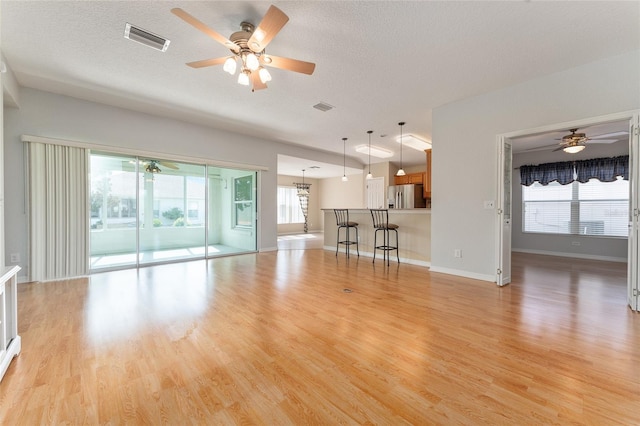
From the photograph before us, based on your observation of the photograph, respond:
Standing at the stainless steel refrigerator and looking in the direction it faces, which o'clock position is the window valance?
The window valance is roughly at 8 o'clock from the stainless steel refrigerator.

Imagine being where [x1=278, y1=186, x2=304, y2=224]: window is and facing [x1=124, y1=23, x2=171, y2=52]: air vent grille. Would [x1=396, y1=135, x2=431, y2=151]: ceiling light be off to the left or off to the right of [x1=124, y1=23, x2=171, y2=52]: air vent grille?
left

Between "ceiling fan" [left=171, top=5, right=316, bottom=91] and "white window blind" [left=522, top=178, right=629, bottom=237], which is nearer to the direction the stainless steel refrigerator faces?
the ceiling fan

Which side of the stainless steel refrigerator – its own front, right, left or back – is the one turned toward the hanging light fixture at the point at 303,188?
right

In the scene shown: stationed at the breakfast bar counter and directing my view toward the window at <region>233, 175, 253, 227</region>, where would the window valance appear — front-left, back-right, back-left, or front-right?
back-right

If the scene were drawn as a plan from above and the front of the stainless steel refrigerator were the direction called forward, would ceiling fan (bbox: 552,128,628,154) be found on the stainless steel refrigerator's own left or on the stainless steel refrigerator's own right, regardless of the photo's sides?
on the stainless steel refrigerator's own left

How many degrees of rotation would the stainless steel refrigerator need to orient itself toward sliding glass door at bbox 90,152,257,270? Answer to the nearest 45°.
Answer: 0° — it already faces it

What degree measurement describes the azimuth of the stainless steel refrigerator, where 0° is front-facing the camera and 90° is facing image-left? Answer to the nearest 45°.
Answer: approximately 45°

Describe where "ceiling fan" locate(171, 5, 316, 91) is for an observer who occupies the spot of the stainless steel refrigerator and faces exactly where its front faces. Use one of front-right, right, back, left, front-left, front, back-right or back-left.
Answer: front-left
